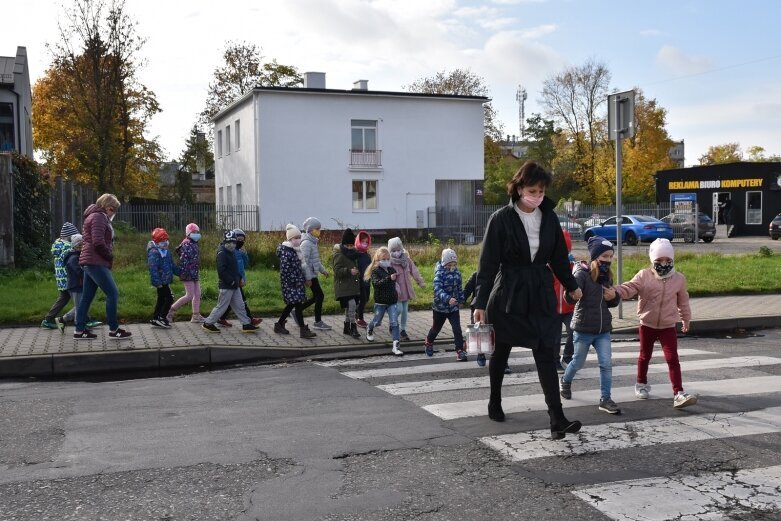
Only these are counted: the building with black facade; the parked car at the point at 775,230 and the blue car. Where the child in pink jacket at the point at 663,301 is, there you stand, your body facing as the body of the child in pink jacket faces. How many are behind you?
3

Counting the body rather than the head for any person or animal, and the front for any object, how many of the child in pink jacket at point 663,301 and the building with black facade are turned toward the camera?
2

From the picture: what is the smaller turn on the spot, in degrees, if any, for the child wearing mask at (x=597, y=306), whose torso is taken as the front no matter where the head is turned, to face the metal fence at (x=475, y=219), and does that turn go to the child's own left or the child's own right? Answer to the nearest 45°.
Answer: approximately 135° to the child's own left

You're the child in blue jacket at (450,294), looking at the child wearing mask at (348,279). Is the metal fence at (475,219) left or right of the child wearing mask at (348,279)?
right

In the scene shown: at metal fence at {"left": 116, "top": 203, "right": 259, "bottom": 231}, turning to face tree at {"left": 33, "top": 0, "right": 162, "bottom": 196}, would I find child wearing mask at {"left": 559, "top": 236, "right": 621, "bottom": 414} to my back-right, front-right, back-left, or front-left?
back-left

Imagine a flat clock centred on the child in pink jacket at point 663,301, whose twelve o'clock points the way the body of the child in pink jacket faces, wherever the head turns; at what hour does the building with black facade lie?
The building with black facade is roughly at 6 o'clock from the child in pink jacket.

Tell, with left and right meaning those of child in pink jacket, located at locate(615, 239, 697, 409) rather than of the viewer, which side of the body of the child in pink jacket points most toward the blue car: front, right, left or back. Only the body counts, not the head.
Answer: back

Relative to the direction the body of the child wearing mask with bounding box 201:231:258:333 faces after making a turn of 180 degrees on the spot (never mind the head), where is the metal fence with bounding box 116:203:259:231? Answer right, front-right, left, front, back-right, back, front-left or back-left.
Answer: right
